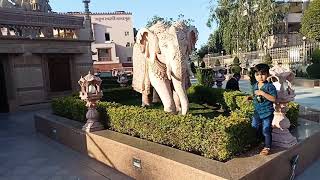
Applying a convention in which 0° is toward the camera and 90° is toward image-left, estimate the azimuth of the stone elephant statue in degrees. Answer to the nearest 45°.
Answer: approximately 315°

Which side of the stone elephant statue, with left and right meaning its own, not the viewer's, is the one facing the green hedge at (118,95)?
back

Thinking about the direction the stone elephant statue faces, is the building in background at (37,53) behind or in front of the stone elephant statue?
behind

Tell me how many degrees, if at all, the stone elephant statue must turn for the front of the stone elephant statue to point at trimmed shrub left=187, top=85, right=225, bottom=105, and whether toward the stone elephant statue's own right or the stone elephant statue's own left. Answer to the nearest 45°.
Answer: approximately 135° to the stone elephant statue's own left

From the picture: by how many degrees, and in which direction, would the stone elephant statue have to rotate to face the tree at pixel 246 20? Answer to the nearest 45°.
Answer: approximately 135° to its left

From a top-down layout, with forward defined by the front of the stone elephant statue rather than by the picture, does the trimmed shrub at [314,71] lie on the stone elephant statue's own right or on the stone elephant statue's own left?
on the stone elephant statue's own left

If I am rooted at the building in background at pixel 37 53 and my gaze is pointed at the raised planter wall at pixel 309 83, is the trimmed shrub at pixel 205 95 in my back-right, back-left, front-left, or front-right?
front-right

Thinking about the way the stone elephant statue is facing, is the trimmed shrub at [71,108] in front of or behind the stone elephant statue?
behind

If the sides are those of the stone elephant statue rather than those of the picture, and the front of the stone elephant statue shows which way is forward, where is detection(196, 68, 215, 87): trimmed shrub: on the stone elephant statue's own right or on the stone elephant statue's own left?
on the stone elephant statue's own left

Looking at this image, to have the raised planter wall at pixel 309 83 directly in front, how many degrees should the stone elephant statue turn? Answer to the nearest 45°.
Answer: approximately 90° to its left

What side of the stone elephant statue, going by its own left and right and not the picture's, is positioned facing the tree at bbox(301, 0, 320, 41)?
left
